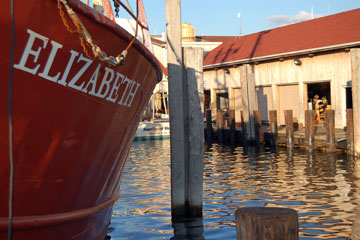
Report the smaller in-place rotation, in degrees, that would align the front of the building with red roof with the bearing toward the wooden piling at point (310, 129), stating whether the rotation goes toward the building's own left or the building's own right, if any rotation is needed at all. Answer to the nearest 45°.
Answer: approximately 45° to the building's own left

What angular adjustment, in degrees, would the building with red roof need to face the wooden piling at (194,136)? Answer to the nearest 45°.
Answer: approximately 45° to its left

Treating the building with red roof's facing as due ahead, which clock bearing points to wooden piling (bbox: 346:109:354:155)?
The wooden piling is roughly at 10 o'clock from the building with red roof.

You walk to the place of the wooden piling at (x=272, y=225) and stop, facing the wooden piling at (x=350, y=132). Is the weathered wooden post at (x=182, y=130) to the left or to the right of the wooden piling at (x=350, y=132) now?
left

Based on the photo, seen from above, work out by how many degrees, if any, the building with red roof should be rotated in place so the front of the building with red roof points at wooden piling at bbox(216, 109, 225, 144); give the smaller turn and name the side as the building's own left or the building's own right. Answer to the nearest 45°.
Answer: approximately 45° to the building's own right

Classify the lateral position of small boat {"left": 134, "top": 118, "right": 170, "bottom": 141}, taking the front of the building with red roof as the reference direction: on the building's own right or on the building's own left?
on the building's own right

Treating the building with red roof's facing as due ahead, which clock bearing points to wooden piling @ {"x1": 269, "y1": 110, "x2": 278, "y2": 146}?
The wooden piling is roughly at 11 o'clock from the building with red roof.

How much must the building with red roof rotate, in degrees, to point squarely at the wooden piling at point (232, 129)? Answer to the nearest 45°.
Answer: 0° — it already faces it

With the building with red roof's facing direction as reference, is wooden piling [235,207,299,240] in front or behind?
in front

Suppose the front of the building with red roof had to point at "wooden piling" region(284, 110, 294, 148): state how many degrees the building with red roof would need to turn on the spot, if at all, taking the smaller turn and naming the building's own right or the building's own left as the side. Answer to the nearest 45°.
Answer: approximately 45° to the building's own left

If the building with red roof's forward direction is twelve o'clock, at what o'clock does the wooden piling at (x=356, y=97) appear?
The wooden piling is roughly at 10 o'clock from the building with red roof.
